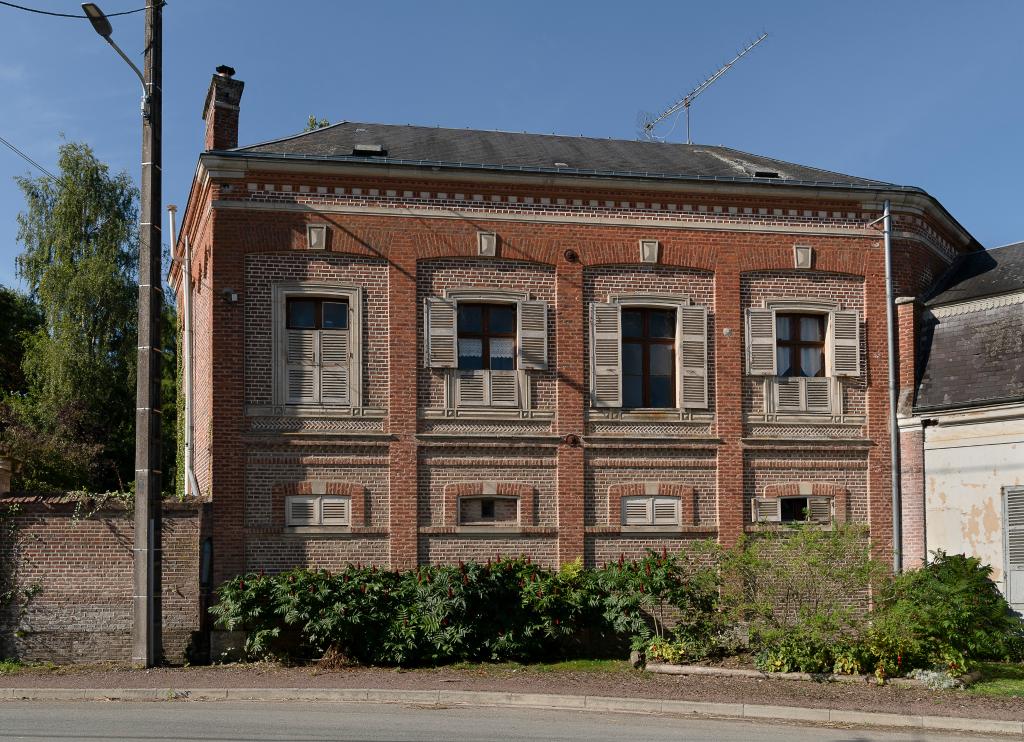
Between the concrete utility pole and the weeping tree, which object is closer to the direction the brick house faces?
the concrete utility pole

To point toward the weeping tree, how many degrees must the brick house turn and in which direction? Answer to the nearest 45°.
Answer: approximately 135° to its right

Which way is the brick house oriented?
toward the camera

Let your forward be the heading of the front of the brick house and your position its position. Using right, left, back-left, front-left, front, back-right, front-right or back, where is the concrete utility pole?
front-right
